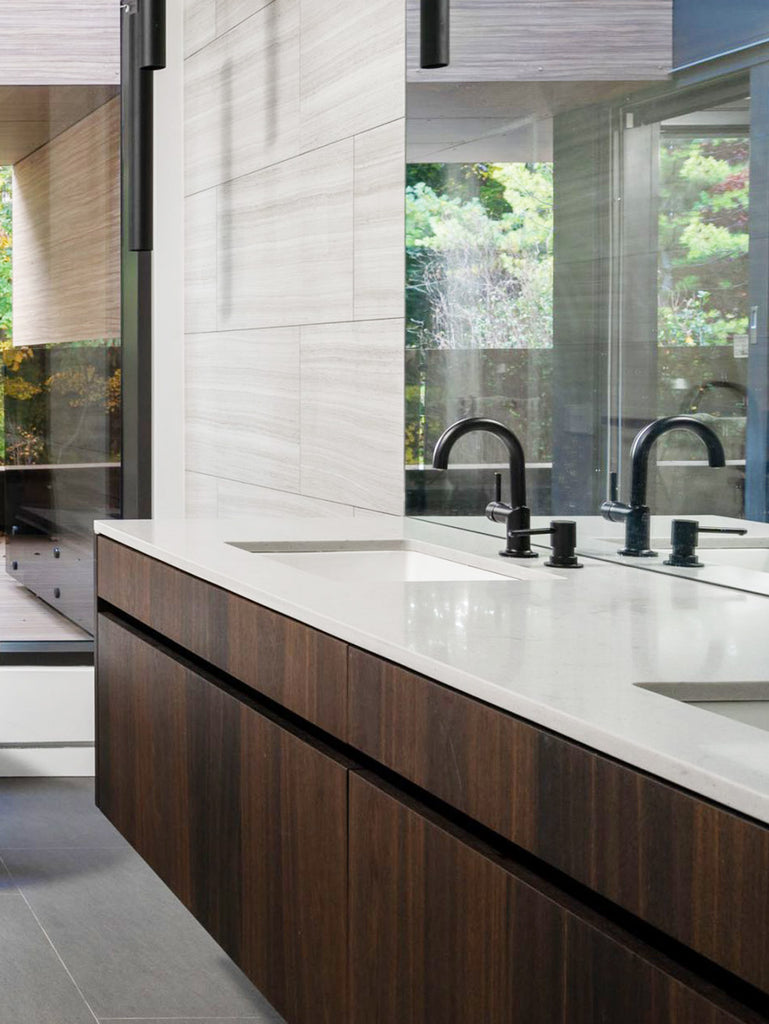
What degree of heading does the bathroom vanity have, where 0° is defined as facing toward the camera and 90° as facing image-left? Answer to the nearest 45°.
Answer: approximately 45°

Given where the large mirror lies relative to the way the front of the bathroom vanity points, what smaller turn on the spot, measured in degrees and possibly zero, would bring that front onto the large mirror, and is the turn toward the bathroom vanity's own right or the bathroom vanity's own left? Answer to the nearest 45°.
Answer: approximately 135° to the bathroom vanity's own right

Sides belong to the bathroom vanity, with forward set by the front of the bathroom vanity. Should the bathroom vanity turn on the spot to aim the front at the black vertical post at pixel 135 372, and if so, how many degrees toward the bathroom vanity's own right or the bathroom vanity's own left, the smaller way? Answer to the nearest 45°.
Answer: approximately 135° to the bathroom vanity's own right

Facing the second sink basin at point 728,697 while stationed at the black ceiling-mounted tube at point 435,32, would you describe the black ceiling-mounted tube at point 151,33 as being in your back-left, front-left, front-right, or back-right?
back-right
